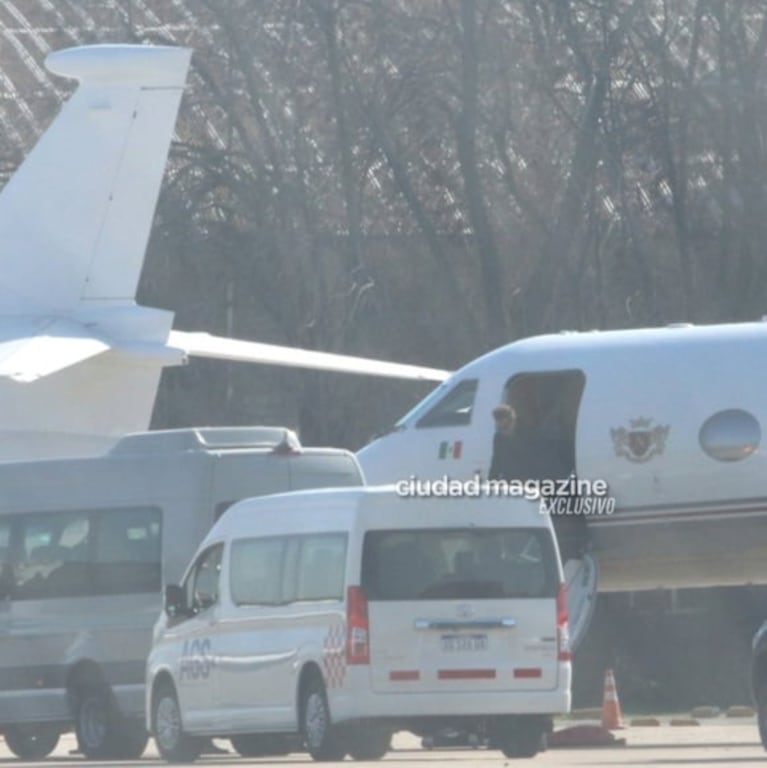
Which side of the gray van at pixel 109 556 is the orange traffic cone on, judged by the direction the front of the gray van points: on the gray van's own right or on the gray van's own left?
on the gray van's own right

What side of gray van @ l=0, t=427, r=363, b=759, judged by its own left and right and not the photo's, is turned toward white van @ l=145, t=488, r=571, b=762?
back

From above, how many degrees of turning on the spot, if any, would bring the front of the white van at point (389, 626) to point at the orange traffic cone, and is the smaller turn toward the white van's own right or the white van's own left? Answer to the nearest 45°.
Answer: approximately 90° to the white van's own right

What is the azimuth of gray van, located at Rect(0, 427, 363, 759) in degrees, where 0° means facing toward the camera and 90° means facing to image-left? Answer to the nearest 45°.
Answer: approximately 135°

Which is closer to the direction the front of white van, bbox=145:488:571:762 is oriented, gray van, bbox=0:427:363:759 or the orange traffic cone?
the gray van

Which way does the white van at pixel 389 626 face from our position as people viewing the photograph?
facing away from the viewer and to the left of the viewer
